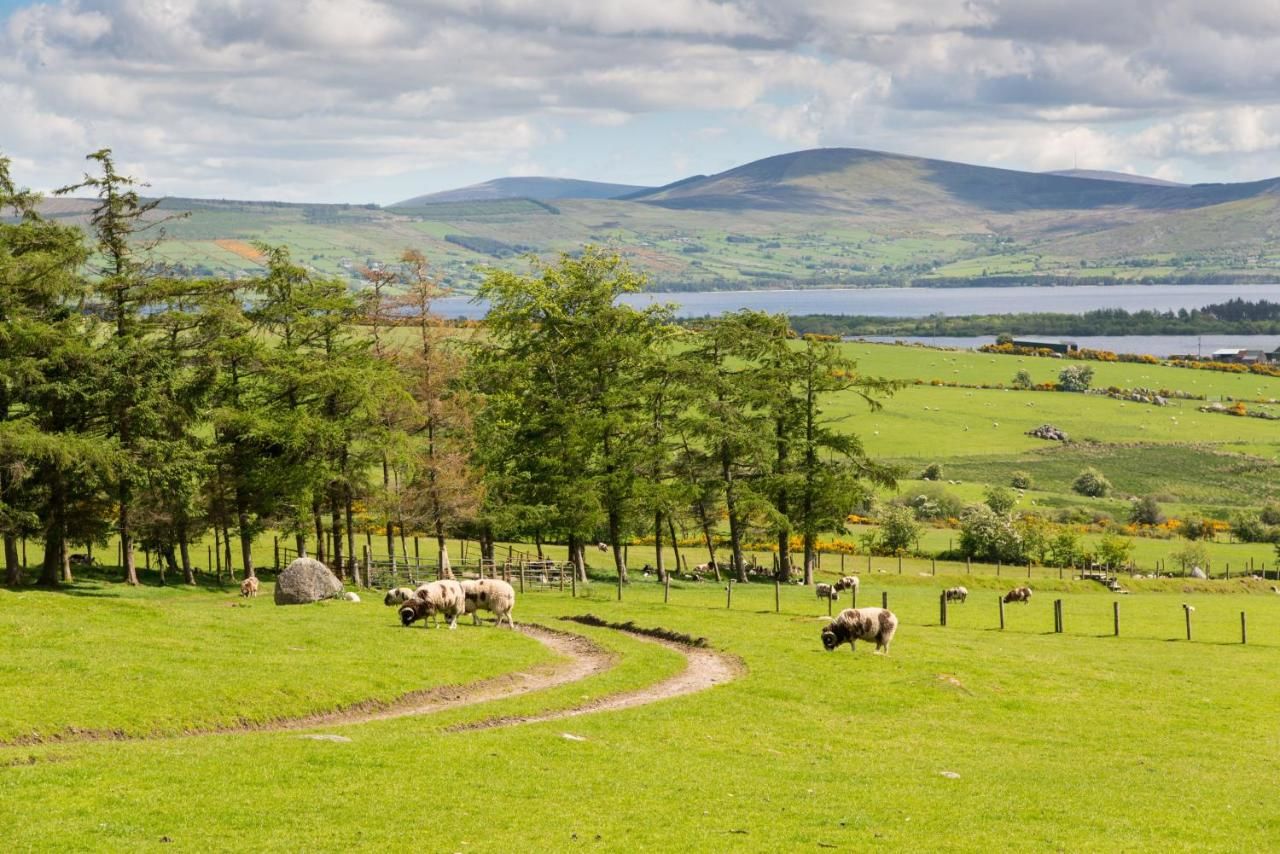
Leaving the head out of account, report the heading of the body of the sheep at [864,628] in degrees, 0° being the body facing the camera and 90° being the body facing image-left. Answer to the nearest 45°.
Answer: approximately 90°

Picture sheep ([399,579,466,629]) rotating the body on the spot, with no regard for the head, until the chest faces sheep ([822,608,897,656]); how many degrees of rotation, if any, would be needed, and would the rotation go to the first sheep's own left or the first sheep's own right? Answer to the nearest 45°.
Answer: approximately 180°

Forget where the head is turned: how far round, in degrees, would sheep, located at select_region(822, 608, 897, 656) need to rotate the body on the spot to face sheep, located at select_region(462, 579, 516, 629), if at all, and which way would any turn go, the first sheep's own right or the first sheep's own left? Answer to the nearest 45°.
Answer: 0° — it already faces it

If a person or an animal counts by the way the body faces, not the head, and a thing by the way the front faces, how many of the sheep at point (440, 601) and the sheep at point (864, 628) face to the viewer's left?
2

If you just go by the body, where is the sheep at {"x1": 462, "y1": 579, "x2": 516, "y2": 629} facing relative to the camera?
to the viewer's left

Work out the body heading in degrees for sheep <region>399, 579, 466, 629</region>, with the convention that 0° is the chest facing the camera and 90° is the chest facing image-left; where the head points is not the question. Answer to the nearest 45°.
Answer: approximately 90°

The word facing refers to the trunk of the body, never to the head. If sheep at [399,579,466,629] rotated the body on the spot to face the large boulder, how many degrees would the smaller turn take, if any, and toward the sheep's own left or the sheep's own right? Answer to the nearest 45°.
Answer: approximately 45° to the sheep's own right
